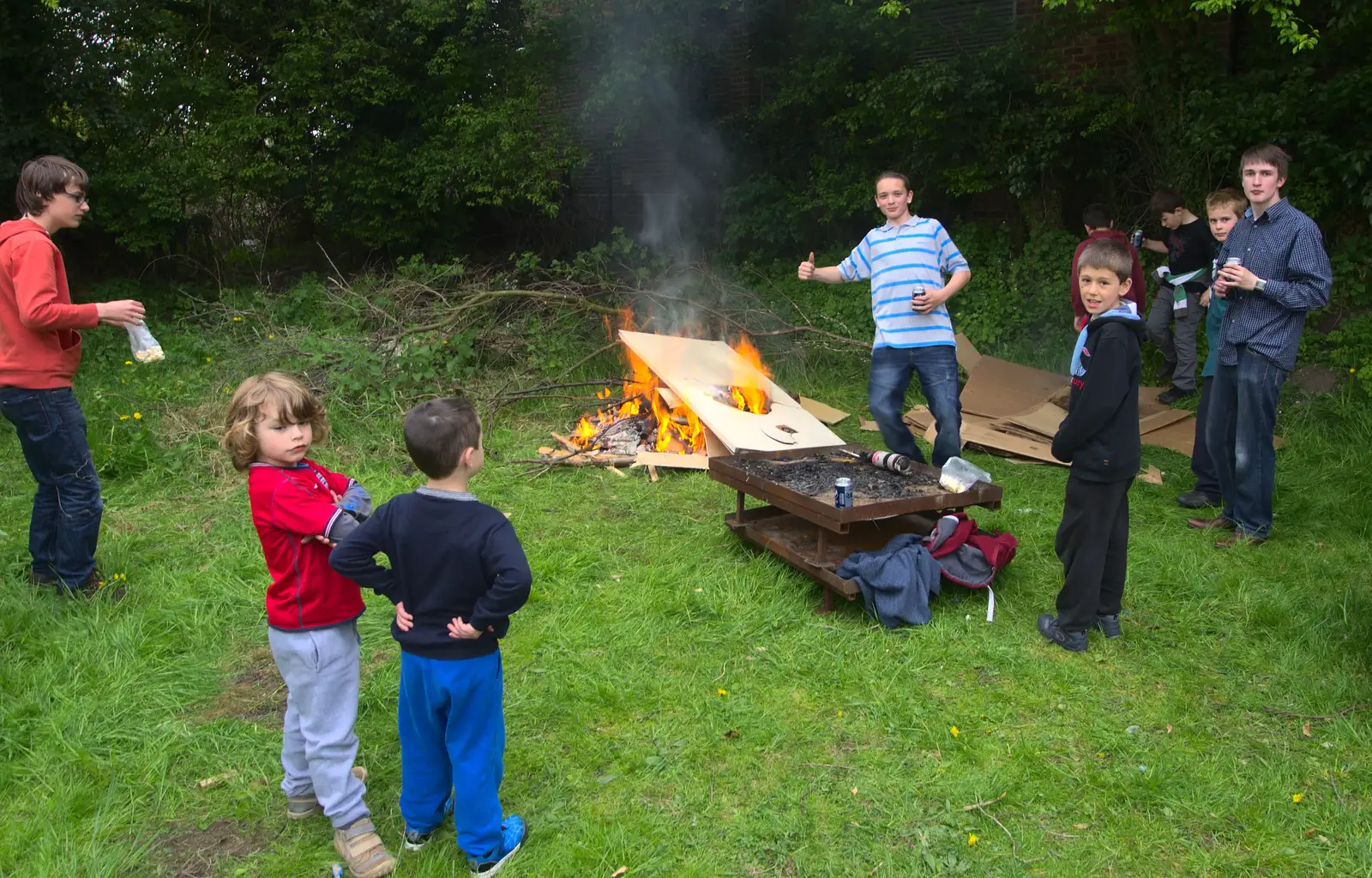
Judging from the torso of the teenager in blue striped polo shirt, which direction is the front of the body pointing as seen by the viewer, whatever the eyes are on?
toward the camera

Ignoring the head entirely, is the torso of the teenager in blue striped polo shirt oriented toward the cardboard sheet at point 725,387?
no

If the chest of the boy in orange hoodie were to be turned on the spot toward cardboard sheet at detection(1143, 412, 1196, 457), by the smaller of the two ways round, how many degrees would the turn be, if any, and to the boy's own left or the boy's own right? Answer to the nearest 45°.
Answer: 0° — they already face it

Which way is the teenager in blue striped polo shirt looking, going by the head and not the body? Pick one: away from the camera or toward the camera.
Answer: toward the camera

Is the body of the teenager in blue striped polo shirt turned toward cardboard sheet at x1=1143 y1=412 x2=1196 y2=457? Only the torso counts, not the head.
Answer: no

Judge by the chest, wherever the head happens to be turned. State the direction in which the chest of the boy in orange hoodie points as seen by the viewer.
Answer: to the viewer's right

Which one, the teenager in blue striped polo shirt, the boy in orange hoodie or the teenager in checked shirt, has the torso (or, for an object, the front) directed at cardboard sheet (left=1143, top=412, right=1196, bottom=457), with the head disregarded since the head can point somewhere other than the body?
the boy in orange hoodie

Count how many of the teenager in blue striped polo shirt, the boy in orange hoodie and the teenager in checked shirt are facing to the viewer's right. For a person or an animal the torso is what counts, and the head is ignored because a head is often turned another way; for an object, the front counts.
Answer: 1

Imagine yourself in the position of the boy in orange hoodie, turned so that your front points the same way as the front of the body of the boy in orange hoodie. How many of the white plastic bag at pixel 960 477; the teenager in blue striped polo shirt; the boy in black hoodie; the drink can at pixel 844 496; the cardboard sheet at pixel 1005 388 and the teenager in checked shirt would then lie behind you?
0

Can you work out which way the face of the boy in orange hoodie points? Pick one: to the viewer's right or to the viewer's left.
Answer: to the viewer's right

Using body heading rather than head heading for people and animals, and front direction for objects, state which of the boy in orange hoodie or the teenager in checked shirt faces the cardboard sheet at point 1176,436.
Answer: the boy in orange hoodie

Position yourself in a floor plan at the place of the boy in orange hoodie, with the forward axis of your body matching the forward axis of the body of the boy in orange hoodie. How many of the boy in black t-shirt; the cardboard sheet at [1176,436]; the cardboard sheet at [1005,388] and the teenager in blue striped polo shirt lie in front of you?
4

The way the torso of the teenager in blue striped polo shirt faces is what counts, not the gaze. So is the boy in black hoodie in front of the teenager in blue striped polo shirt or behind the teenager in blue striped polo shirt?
in front

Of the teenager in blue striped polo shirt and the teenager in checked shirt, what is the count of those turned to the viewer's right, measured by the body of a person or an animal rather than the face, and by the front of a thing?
0

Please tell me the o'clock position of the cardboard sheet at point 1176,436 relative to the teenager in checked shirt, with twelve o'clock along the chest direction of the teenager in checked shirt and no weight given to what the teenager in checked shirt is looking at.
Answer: The cardboard sheet is roughly at 4 o'clock from the teenager in checked shirt.

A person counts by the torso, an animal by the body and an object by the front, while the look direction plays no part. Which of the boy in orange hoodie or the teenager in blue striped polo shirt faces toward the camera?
the teenager in blue striped polo shirt

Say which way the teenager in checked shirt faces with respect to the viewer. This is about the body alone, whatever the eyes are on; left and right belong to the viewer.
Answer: facing the viewer and to the left of the viewer

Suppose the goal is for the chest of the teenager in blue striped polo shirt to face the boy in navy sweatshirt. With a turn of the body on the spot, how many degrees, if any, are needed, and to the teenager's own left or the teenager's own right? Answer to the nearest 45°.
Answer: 0° — they already face them

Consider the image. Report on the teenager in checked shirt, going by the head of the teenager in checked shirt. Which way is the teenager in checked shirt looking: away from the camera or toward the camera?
toward the camera

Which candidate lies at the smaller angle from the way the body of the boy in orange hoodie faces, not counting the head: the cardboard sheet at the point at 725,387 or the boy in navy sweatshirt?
the cardboard sheet

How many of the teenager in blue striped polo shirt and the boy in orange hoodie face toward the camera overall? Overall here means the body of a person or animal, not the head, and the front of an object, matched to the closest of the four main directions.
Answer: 1

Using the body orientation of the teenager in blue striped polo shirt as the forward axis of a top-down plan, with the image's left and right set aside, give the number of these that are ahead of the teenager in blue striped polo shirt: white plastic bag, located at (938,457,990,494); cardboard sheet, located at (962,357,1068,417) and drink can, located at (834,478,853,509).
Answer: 2

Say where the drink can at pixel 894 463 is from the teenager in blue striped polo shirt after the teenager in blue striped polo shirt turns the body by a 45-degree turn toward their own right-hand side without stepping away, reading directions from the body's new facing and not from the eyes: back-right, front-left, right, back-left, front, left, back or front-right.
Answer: front-left
